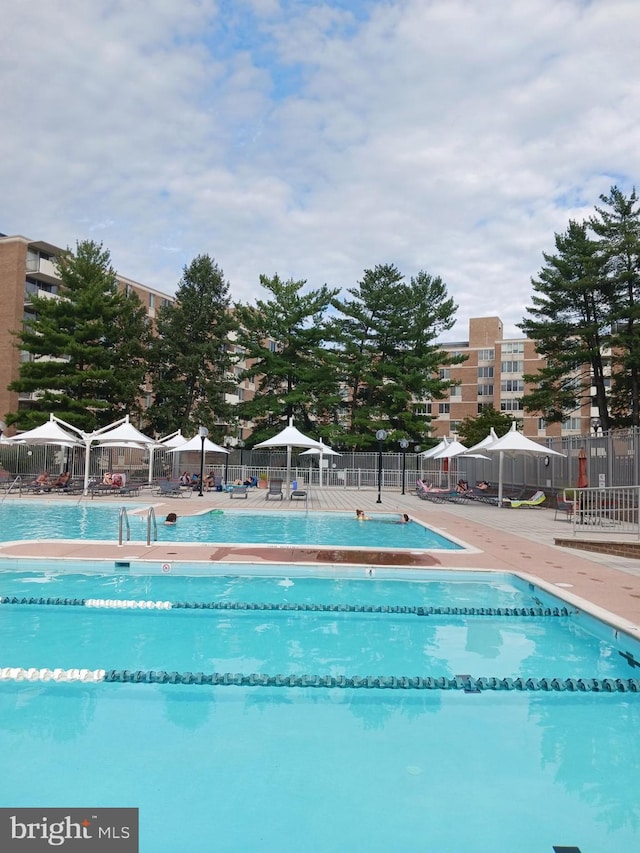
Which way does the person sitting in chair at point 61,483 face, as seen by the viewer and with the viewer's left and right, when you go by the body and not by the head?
facing the viewer and to the left of the viewer

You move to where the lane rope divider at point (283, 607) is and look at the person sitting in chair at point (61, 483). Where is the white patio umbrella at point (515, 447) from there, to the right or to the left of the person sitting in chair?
right

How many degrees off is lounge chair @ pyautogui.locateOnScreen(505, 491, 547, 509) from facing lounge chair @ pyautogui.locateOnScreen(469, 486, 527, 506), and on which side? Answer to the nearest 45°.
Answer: approximately 45° to its right

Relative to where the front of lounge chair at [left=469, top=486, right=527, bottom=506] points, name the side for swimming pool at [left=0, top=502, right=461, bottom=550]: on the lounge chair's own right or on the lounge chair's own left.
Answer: on the lounge chair's own left

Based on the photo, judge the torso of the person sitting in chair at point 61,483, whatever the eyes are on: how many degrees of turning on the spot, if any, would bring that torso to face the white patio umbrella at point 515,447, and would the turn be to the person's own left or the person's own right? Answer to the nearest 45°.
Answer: approximately 90° to the person's own left

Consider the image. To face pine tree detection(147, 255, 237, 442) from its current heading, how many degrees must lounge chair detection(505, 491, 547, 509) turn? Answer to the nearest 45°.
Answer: approximately 45° to its right

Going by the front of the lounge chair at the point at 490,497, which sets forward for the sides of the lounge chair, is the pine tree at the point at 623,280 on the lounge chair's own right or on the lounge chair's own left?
on the lounge chair's own right

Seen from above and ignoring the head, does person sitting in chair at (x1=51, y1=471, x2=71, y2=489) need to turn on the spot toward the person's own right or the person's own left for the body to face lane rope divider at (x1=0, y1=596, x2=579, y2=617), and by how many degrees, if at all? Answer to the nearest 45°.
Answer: approximately 45° to the person's own left

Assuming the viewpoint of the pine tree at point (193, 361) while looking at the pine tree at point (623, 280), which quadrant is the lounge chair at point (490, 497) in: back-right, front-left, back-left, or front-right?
front-right

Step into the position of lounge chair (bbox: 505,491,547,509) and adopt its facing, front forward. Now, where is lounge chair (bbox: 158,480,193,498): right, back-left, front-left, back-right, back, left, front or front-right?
front

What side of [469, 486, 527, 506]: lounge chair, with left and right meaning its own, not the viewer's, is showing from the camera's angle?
left

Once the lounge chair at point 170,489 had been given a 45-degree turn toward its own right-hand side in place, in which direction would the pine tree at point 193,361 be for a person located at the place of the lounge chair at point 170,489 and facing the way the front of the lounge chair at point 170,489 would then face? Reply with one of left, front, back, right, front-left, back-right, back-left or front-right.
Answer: back-left

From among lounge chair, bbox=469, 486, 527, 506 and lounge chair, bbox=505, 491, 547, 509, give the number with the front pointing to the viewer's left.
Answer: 2

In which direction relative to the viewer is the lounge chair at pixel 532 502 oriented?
to the viewer's left
